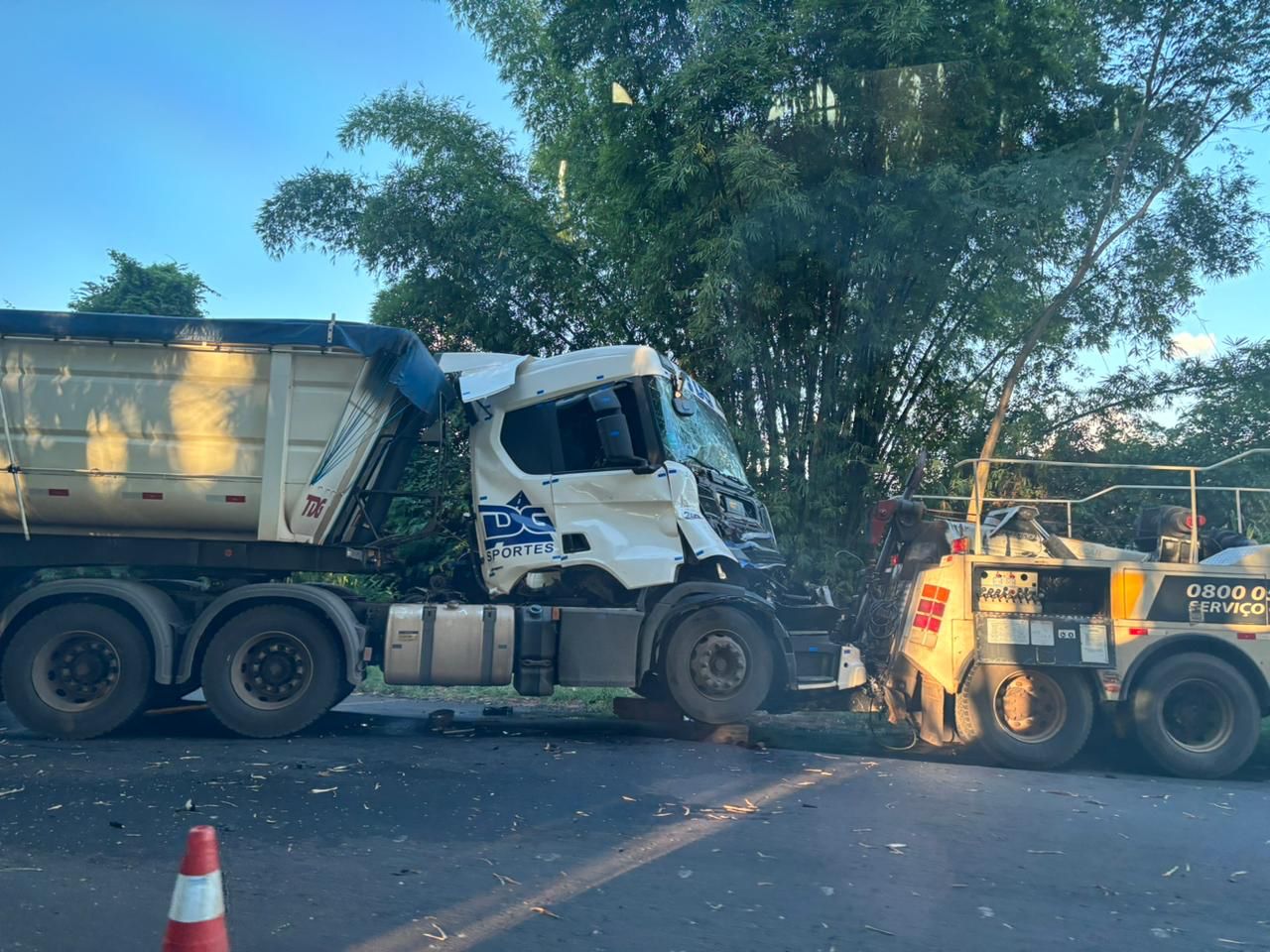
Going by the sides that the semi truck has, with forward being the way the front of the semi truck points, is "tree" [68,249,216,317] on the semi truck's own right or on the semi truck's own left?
on the semi truck's own left

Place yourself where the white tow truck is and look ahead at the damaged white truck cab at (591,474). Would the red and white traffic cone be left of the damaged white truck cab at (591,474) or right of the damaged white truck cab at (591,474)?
left

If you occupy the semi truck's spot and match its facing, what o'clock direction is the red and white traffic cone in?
The red and white traffic cone is roughly at 3 o'clock from the semi truck.

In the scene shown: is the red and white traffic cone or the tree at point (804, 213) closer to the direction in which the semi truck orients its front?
the tree

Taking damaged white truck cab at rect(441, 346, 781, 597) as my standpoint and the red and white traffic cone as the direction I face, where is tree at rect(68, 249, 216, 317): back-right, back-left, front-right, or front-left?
back-right

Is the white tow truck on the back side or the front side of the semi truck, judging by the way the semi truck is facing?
on the front side

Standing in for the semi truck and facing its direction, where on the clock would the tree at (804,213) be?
The tree is roughly at 11 o'clock from the semi truck.

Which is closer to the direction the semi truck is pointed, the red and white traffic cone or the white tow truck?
the white tow truck

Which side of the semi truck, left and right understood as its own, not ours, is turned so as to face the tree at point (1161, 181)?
front

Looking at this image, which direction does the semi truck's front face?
to the viewer's right
